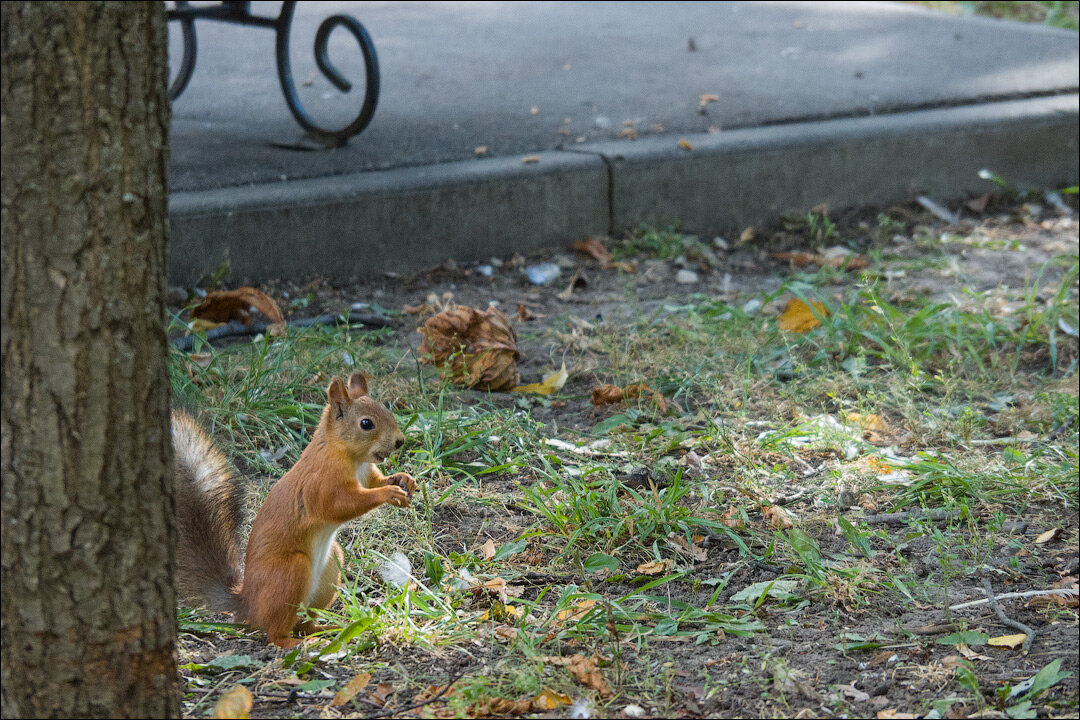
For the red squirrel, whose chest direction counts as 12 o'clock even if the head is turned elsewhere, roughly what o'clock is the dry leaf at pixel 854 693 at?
The dry leaf is roughly at 1 o'clock from the red squirrel.

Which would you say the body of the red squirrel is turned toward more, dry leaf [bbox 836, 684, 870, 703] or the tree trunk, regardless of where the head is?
the dry leaf

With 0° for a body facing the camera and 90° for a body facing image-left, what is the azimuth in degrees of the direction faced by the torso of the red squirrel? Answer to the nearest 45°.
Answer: approximately 270°

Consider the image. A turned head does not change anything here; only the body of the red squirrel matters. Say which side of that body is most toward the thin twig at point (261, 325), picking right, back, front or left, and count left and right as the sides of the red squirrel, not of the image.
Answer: left

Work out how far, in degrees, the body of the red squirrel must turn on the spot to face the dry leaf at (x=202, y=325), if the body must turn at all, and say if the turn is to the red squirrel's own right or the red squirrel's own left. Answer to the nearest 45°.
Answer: approximately 90° to the red squirrel's own left
